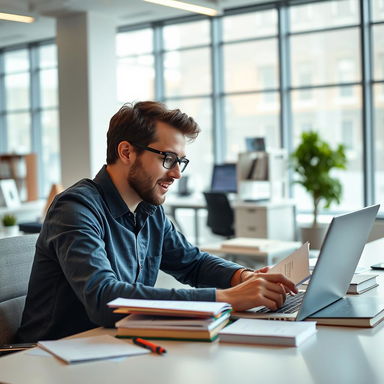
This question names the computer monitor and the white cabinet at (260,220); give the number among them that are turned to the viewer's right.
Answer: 0

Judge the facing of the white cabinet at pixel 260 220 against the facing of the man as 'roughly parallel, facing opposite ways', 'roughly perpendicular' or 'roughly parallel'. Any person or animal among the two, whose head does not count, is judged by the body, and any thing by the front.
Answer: roughly perpendicular

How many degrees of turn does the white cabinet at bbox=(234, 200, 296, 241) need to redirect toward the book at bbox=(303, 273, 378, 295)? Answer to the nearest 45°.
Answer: approximately 45° to its left

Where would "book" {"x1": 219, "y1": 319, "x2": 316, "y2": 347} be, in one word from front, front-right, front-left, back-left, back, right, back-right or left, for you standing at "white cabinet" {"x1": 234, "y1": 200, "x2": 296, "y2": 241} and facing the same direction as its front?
front-left

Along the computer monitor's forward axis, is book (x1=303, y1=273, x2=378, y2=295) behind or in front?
in front

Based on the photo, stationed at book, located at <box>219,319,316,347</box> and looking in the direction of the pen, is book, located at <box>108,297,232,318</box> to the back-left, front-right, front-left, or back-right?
front-right

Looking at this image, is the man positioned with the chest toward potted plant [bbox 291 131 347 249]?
no

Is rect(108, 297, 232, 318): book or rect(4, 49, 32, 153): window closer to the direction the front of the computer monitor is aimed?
the book

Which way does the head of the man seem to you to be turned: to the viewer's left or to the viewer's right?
to the viewer's right

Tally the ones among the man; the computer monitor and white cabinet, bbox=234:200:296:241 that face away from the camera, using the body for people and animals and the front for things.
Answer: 0

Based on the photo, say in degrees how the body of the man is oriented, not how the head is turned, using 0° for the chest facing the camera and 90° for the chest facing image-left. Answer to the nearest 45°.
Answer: approximately 315°

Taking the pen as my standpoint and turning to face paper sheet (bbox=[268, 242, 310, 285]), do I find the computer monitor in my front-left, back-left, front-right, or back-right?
front-left

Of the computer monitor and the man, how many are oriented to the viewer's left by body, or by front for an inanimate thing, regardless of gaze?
0

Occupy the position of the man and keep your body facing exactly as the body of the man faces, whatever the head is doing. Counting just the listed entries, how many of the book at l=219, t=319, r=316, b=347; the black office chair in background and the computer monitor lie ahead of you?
1

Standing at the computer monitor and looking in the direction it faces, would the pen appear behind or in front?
in front

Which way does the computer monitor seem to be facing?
toward the camera
